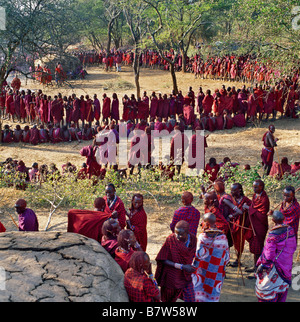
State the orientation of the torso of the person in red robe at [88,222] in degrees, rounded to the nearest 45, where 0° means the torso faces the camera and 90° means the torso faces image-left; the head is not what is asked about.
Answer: approximately 180°

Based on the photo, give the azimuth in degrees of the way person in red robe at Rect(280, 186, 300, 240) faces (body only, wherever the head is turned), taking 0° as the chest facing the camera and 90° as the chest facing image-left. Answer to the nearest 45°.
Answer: approximately 45°

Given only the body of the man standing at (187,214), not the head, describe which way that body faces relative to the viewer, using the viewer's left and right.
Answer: facing away from the viewer

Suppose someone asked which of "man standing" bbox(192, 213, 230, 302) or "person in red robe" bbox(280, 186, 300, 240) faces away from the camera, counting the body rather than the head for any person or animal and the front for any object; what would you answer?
the man standing

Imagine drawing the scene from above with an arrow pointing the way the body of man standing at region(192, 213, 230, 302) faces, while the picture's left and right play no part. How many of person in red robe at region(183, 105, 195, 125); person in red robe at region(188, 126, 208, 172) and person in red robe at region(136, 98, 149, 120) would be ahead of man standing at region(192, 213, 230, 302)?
3

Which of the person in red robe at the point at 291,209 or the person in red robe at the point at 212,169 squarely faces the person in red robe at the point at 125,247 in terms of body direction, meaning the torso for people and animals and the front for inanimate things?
the person in red robe at the point at 291,209

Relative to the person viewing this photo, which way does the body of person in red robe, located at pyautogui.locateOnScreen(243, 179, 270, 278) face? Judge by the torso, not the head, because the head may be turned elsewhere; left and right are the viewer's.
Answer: facing to the left of the viewer

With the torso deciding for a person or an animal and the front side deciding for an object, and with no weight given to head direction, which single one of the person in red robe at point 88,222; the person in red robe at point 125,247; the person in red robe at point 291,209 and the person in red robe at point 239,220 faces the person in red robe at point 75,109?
the person in red robe at point 88,222
